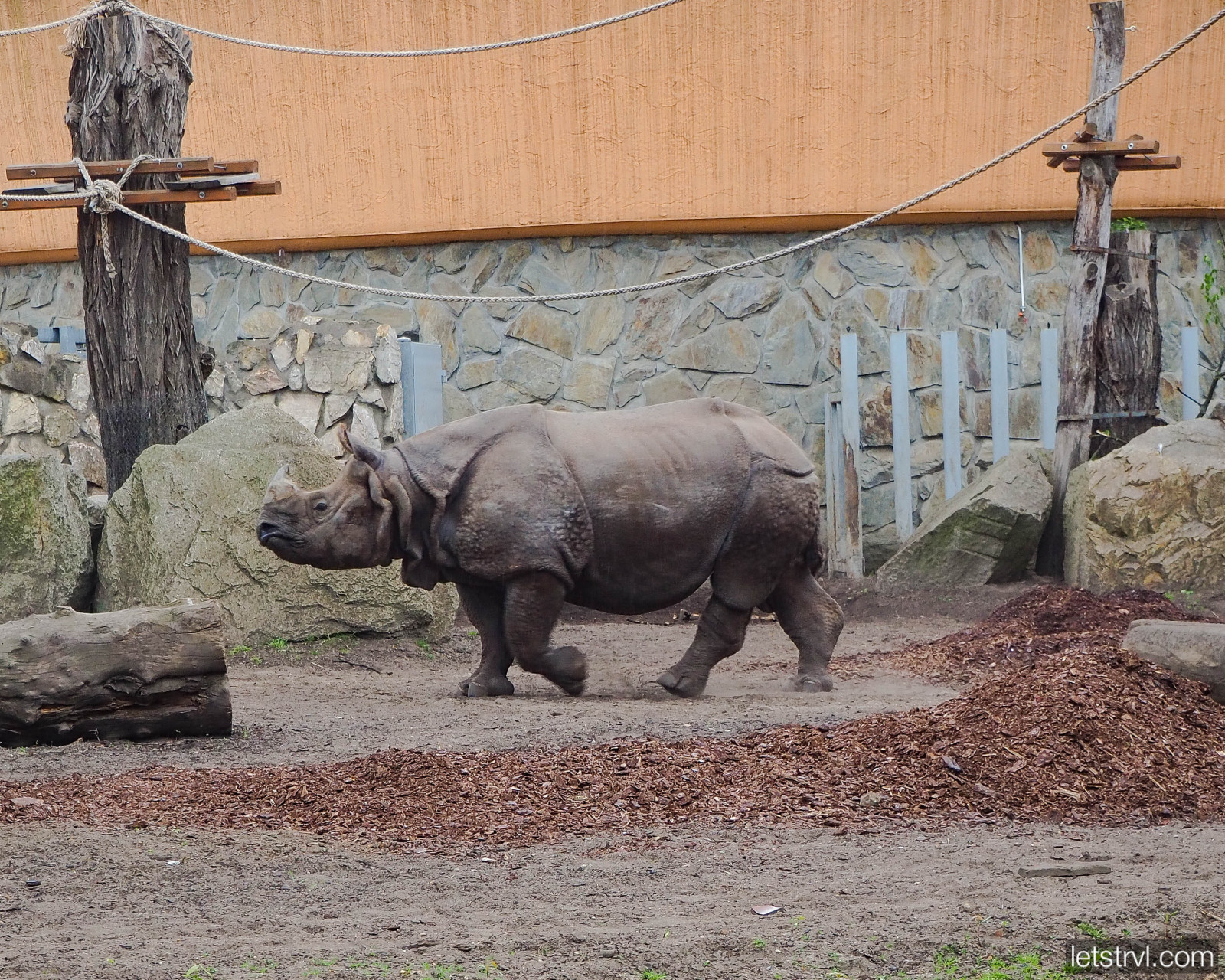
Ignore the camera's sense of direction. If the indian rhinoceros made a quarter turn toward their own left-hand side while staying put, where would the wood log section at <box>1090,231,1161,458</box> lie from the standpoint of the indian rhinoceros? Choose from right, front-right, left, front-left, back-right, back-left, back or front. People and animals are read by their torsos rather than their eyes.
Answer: back-left

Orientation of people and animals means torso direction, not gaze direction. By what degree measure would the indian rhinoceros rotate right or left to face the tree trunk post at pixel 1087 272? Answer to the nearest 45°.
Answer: approximately 135° to its right

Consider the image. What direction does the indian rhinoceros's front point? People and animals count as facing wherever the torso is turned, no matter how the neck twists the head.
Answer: to the viewer's left

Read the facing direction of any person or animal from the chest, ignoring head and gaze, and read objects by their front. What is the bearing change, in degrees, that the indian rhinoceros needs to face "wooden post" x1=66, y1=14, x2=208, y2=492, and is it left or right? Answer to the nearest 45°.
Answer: approximately 45° to its right

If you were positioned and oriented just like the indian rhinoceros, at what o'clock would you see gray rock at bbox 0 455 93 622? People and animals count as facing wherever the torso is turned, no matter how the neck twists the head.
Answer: The gray rock is roughly at 1 o'clock from the indian rhinoceros.

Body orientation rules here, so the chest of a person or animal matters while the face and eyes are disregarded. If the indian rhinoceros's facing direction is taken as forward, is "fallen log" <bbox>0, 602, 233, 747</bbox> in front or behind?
in front

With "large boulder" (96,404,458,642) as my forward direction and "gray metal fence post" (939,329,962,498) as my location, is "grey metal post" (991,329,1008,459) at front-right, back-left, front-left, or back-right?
back-left

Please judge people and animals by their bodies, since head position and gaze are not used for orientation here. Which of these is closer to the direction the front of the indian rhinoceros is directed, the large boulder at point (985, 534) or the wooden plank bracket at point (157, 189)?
the wooden plank bracket

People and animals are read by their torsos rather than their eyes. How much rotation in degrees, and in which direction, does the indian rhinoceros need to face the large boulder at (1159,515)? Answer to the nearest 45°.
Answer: approximately 135° to its right

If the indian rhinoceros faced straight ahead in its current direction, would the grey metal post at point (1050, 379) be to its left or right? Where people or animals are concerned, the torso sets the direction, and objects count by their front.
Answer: on its right

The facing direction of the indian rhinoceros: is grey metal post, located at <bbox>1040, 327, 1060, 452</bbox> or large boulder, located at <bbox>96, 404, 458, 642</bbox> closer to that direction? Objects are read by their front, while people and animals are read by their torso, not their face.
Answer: the large boulder

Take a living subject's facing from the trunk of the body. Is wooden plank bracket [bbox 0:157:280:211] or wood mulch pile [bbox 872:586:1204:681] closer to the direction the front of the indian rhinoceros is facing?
the wooden plank bracket
